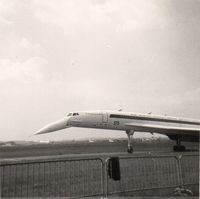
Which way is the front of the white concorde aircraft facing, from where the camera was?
facing the viewer and to the left of the viewer
